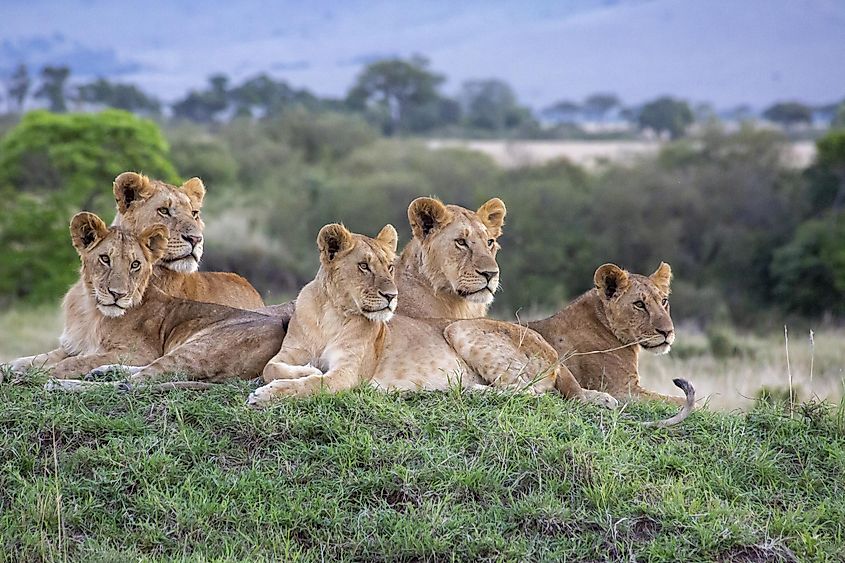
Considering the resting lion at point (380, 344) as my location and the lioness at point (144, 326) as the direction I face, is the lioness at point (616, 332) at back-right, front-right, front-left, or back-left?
back-right

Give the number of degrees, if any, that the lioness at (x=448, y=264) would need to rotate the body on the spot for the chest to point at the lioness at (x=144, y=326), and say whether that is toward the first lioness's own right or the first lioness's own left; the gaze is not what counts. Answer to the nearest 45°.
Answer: approximately 135° to the first lioness's own right

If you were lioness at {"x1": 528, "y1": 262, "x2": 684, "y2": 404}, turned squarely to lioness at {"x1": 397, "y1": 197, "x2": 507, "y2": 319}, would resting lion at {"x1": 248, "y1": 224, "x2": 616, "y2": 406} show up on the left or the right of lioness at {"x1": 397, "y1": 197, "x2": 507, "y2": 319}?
left

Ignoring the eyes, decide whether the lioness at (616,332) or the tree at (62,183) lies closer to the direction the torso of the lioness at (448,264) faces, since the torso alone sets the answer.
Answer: the lioness

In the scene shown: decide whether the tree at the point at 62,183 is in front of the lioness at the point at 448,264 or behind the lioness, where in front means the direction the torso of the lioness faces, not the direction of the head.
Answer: behind

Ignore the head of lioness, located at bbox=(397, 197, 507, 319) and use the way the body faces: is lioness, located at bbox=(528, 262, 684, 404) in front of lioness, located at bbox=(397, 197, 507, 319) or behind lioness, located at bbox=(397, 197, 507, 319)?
in front

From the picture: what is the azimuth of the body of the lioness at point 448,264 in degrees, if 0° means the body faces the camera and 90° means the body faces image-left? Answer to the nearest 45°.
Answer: approximately 315°

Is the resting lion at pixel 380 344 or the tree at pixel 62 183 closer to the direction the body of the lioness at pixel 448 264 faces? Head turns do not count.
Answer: the resting lion
